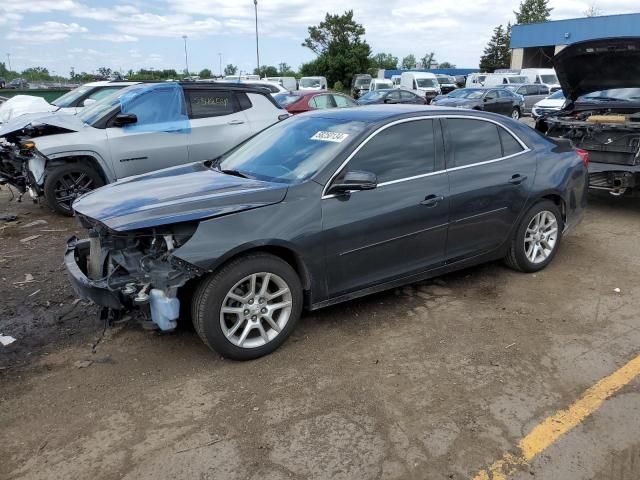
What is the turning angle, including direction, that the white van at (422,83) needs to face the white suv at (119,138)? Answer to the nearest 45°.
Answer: approximately 45° to its right

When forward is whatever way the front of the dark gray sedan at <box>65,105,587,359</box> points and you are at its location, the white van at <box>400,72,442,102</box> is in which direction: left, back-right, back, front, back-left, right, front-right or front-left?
back-right

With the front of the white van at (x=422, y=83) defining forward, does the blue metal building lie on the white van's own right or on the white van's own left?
on the white van's own left

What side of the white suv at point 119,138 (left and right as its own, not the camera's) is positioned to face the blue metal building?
back

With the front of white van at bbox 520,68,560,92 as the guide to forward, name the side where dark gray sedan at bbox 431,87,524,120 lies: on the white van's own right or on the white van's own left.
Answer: on the white van's own right

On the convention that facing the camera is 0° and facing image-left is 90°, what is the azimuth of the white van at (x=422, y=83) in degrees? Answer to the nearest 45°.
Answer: approximately 315°
